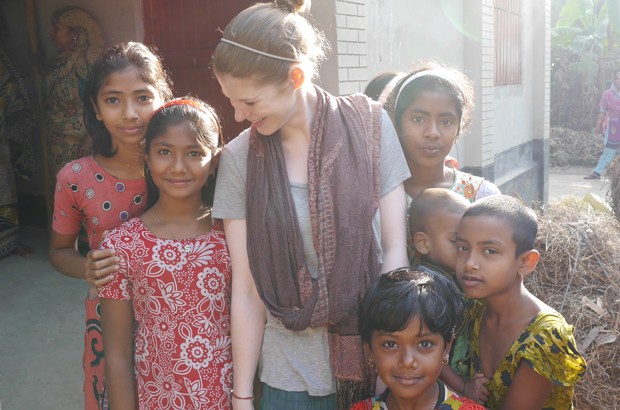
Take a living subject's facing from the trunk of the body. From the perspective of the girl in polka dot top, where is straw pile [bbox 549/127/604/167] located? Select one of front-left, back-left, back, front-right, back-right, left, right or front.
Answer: back-left

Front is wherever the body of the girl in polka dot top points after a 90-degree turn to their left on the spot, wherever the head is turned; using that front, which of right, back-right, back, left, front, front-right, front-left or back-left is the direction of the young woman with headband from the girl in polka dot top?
front-right

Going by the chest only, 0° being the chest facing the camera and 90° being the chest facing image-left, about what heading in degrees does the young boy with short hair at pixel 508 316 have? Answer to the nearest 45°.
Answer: approximately 45°
